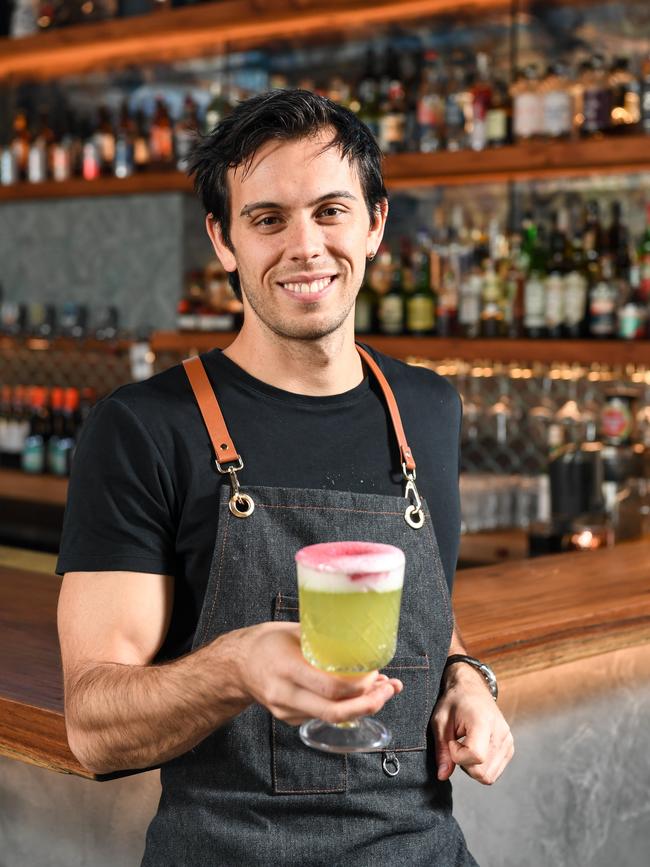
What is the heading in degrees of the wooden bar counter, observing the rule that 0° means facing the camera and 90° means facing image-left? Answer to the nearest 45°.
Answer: approximately 0°

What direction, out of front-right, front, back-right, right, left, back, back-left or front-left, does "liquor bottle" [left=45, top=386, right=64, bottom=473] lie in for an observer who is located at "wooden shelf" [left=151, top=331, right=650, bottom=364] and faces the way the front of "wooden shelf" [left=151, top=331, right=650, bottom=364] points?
back-right

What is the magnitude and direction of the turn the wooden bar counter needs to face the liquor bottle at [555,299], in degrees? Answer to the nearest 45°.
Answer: approximately 180°

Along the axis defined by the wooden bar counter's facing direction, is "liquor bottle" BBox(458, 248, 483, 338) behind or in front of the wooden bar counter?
behind

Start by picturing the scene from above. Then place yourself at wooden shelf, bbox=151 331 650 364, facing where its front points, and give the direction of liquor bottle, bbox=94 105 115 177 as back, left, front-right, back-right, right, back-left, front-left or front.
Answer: back-right

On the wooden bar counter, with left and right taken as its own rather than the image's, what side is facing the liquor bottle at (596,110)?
back

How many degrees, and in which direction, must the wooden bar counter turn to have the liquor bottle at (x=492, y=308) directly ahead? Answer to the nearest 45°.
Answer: approximately 180°

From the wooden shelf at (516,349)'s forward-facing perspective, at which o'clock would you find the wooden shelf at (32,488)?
the wooden shelf at (32,488) is roughly at 4 o'clock from the wooden shelf at (516,349).

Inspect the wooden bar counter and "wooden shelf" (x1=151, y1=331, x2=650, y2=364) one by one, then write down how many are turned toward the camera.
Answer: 2
